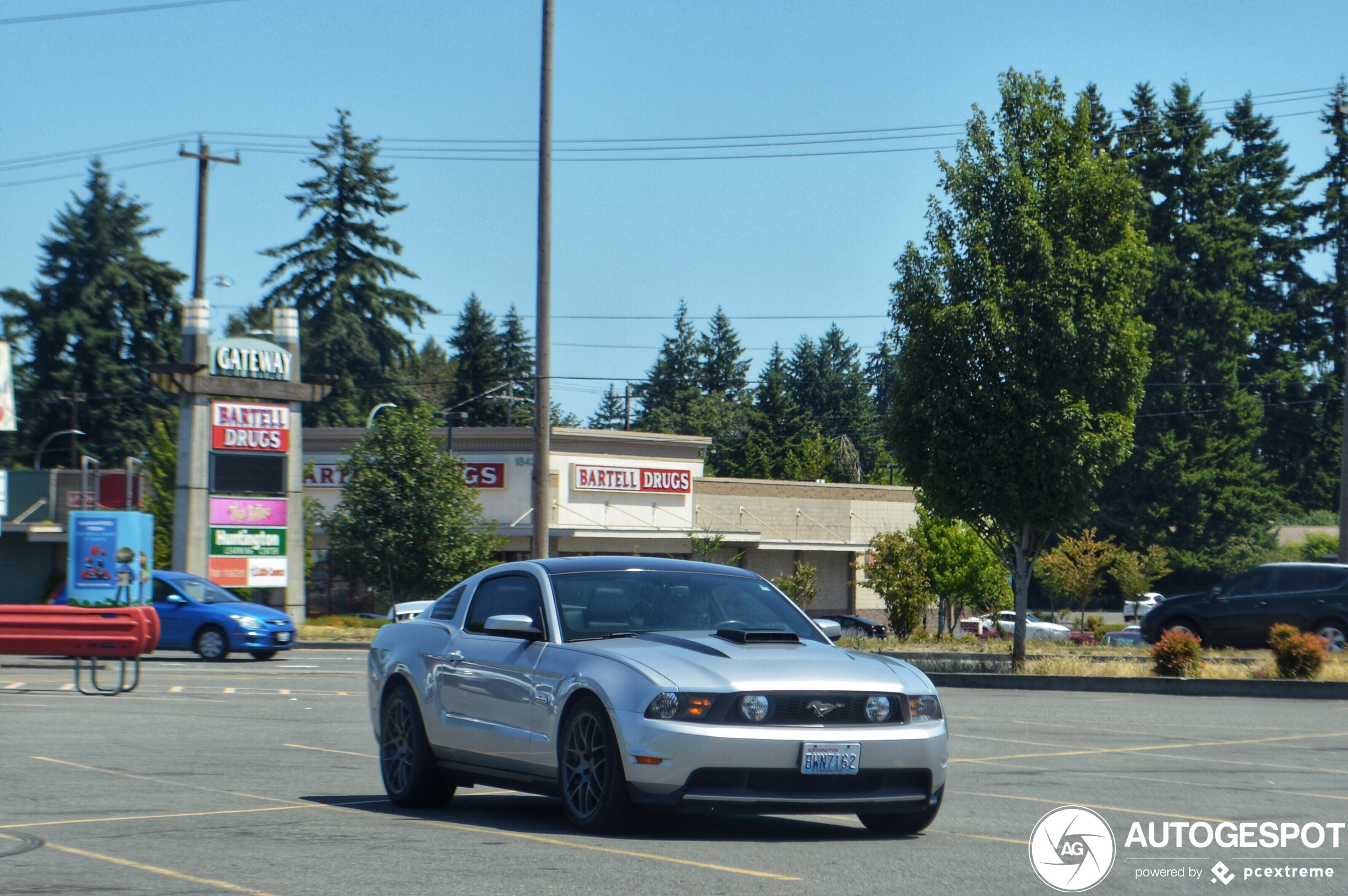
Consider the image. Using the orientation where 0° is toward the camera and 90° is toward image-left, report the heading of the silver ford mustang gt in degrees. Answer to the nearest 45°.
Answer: approximately 315°

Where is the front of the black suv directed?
to the viewer's left

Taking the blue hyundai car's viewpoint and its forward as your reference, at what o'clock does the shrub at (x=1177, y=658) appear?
The shrub is roughly at 12 o'clock from the blue hyundai car.

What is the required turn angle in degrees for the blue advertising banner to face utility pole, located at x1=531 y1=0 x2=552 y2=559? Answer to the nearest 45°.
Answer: approximately 90° to its left

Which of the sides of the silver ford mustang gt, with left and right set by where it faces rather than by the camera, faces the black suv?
left

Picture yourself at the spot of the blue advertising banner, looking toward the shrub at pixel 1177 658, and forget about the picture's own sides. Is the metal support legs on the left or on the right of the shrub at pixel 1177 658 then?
right

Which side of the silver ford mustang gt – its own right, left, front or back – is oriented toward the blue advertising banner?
back

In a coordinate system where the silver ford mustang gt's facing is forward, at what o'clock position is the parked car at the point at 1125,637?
The parked car is roughly at 8 o'clock from the silver ford mustang gt.

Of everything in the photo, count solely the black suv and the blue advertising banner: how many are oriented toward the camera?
1
